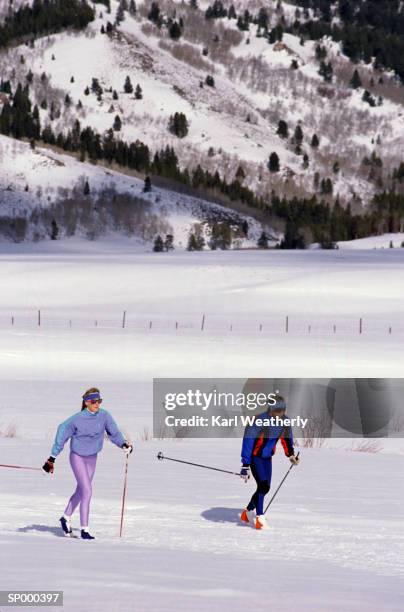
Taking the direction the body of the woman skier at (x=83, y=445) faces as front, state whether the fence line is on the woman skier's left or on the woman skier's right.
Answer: on the woman skier's left

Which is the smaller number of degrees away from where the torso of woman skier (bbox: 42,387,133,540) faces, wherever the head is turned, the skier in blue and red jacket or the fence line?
the skier in blue and red jacket

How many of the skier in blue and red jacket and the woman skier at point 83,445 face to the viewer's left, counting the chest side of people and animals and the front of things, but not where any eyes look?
0

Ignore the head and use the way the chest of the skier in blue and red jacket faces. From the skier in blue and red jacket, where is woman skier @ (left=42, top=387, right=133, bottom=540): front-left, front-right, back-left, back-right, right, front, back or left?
right

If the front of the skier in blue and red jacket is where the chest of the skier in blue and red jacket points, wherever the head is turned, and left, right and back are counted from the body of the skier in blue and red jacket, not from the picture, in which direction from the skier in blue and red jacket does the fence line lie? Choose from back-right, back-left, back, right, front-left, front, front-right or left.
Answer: back-left

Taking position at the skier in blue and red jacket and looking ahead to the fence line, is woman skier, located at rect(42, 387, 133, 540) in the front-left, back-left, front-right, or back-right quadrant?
back-left

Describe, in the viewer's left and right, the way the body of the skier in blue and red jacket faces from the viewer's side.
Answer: facing the viewer and to the right of the viewer
